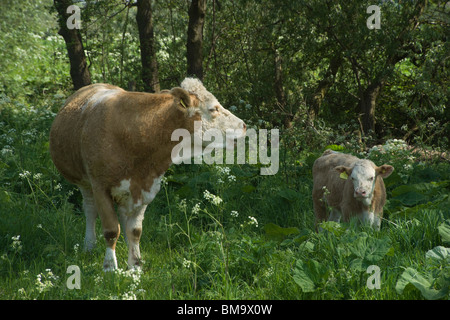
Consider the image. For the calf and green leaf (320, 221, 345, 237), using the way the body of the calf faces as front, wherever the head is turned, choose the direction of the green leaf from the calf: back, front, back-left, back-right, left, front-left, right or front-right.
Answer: front-right

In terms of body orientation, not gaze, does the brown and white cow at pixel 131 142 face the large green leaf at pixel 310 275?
yes

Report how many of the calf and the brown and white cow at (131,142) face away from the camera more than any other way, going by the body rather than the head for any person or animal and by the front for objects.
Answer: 0

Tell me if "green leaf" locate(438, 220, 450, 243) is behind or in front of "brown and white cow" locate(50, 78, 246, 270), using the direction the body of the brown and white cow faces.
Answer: in front

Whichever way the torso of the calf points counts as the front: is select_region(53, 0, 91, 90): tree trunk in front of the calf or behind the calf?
behind

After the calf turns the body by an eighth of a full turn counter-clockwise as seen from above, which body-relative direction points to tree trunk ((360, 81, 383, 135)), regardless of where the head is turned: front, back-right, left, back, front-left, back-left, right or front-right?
left

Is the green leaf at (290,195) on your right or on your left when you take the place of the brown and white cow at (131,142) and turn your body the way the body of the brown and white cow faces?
on your left

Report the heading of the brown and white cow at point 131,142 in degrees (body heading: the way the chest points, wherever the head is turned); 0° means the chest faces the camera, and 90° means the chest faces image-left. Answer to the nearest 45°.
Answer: approximately 315°

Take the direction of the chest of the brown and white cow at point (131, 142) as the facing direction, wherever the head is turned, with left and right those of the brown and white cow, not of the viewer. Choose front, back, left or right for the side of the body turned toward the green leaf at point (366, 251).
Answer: front

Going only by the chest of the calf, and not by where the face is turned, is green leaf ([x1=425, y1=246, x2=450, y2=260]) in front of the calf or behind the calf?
in front

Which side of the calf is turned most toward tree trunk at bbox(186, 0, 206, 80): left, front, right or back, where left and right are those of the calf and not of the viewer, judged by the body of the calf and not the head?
back

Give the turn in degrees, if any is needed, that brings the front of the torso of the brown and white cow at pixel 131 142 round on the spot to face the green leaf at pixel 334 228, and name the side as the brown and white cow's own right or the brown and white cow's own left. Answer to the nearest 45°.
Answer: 0° — it already faces it

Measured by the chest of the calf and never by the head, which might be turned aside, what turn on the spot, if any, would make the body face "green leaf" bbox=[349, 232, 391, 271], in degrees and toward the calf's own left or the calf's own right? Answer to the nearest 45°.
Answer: approximately 45° to the calf's own right

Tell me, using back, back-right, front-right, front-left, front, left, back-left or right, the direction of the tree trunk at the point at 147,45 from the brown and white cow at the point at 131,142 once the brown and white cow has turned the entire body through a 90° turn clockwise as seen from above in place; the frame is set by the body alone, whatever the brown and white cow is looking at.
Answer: back-right

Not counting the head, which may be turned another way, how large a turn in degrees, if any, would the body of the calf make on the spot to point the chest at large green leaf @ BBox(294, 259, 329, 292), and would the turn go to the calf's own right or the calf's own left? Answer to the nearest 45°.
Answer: approximately 45° to the calf's own right

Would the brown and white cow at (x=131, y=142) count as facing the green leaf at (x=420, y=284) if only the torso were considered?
yes

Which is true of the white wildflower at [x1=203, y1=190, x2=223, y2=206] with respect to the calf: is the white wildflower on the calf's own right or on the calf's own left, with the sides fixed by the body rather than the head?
on the calf's own right
